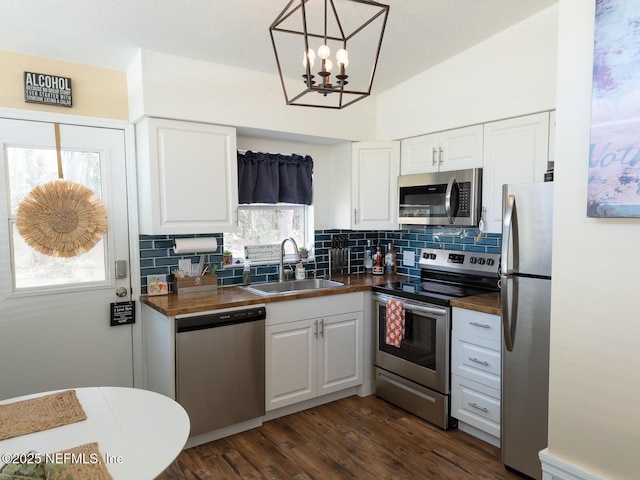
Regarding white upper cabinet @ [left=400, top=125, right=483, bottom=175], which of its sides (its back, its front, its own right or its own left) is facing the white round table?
front

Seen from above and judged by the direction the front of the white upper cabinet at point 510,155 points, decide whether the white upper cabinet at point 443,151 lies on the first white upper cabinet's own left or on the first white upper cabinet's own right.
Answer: on the first white upper cabinet's own right

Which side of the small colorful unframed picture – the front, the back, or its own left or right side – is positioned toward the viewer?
front

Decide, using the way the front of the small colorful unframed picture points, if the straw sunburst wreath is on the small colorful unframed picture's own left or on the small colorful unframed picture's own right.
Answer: on the small colorful unframed picture's own right

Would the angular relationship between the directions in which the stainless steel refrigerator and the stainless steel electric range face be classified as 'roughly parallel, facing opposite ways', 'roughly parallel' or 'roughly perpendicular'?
roughly parallel

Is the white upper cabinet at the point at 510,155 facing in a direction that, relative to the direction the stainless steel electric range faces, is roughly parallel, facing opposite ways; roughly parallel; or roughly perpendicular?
roughly parallel

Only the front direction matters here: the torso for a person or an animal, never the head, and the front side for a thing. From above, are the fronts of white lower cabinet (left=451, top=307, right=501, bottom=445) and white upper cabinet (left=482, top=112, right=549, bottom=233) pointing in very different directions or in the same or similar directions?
same or similar directions

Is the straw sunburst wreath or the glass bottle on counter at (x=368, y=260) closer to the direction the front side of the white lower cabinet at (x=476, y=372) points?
the straw sunburst wreath

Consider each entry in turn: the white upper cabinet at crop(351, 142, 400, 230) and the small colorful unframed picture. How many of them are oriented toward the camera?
2

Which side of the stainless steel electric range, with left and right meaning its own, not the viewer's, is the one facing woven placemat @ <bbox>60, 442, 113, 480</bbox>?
front

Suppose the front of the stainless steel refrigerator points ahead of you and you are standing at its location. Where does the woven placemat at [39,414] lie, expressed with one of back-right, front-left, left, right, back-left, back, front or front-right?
front

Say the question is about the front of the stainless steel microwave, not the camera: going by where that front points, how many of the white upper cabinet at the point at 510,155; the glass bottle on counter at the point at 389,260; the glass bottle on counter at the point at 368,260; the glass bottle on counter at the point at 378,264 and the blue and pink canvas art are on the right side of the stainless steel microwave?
3

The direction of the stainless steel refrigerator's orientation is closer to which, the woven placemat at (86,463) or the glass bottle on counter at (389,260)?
the woven placemat

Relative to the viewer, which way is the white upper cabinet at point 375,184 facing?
toward the camera

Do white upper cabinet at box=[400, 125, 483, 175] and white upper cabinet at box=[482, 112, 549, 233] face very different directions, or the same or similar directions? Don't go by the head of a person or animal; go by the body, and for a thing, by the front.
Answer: same or similar directions

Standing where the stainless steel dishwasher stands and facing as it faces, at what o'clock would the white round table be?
The white round table is roughly at 2 o'clock from the stainless steel dishwasher.
